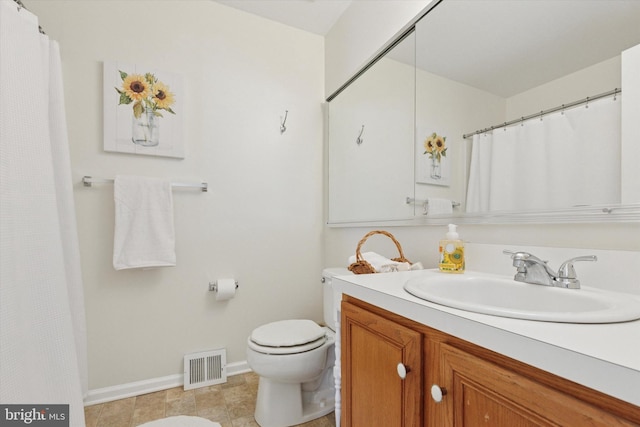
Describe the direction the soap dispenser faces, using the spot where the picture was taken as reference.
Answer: facing the viewer

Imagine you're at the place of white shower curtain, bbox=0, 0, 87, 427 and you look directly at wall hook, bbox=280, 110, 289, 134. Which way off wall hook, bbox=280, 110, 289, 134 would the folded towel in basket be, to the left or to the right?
right

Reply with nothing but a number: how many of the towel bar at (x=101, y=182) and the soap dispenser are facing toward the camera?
2

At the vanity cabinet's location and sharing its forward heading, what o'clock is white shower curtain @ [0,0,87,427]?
The white shower curtain is roughly at 1 o'clock from the vanity cabinet.

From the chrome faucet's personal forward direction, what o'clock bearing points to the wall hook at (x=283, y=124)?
The wall hook is roughly at 2 o'clock from the chrome faucet.

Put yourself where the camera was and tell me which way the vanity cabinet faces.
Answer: facing the viewer and to the left of the viewer
